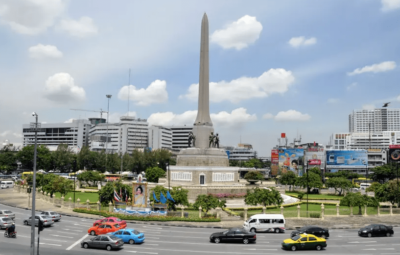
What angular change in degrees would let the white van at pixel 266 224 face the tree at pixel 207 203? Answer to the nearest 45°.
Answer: approximately 45° to its right

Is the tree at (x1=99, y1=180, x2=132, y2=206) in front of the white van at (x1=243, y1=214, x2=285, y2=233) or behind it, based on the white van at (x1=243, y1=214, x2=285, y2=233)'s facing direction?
in front

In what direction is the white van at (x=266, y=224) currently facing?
to the viewer's left

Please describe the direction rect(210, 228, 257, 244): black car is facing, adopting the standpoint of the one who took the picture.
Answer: facing to the left of the viewer

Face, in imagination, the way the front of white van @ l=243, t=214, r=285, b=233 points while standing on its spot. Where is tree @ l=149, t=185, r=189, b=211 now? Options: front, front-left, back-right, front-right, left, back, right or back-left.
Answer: front-right

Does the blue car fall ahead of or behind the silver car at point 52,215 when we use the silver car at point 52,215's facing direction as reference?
behind

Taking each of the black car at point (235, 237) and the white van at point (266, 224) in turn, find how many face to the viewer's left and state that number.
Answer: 2

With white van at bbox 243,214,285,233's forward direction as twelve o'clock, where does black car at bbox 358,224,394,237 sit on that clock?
The black car is roughly at 6 o'clock from the white van.

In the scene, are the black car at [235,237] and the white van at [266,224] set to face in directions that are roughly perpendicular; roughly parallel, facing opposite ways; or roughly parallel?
roughly parallel

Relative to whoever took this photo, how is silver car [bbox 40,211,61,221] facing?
facing away from the viewer and to the left of the viewer

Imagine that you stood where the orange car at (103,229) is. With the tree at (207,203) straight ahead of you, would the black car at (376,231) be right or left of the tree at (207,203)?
right
